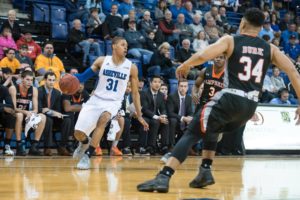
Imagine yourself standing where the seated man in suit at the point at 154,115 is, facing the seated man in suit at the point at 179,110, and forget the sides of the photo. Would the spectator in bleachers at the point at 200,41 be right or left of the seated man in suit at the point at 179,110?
left

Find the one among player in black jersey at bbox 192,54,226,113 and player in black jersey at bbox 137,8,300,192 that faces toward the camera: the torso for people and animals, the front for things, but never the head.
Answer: player in black jersey at bbox 192,54,226,113

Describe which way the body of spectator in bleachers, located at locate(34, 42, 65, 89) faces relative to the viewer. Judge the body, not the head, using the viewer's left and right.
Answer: facing the viewer

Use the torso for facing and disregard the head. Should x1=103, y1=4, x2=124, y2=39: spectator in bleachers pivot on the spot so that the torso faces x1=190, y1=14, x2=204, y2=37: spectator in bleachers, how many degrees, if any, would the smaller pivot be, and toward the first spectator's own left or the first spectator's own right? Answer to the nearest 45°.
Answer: approximately 135° to the first spectator's own left

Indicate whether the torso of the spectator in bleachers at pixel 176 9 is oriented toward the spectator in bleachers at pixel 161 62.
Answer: yes

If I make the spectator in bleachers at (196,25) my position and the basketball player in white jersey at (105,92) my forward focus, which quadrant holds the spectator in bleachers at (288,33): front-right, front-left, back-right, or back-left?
back-left

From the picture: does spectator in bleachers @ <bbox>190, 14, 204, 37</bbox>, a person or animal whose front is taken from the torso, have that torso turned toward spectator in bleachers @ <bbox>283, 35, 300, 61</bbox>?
no

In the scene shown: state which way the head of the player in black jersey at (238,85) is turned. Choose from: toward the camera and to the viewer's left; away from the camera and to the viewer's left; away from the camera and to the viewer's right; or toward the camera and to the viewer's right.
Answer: away from the camera and to the viewer's left

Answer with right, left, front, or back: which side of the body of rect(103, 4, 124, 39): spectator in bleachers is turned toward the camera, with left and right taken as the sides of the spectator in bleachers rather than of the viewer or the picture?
front

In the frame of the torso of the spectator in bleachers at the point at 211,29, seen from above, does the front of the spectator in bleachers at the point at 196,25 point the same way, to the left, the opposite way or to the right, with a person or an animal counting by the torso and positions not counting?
the same way

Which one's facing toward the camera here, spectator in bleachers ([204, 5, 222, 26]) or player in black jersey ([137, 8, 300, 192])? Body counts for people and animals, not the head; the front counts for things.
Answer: the spectator in bleachers

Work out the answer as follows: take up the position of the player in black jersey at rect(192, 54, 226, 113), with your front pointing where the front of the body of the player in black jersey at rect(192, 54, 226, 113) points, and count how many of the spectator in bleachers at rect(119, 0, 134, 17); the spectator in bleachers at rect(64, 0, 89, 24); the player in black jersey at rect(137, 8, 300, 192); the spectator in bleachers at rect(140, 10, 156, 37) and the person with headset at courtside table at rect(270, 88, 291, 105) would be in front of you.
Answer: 1

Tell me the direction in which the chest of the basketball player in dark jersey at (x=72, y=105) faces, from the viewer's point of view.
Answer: toward the camera

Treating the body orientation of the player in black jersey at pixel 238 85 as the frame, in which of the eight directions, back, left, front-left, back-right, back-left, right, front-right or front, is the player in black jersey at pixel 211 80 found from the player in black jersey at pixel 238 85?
front-right

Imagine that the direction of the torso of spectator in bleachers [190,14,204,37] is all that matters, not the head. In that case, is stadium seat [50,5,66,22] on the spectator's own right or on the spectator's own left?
on the spectator's own right
